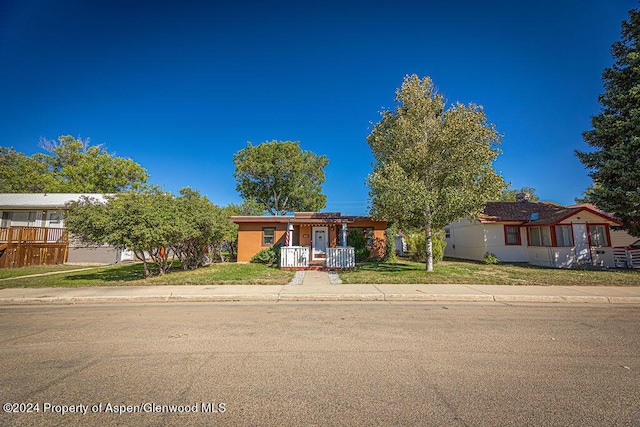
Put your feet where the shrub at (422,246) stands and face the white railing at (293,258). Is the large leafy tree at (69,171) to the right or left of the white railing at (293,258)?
right

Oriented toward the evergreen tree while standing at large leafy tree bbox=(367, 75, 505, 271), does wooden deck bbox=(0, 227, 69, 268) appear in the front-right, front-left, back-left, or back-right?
back-left

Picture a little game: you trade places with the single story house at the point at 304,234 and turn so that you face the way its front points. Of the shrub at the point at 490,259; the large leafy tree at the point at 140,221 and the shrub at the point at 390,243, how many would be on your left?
2

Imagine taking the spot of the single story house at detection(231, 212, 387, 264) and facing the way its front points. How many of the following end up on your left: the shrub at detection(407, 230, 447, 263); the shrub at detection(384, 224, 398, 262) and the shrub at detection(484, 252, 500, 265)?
3

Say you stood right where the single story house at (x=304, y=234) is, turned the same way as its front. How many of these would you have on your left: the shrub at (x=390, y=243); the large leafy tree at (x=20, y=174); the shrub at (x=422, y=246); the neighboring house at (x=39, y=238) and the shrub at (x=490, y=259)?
3

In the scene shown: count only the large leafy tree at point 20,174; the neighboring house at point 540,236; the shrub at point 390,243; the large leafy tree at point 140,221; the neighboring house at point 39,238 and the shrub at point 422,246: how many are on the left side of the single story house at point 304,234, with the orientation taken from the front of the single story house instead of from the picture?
3

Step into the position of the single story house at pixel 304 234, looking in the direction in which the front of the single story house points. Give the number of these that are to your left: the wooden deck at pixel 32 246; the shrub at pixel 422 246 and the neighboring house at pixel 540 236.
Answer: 2

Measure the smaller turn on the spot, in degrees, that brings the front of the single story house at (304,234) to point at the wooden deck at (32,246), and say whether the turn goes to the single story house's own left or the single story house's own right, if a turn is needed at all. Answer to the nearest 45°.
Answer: approximately 90° to the single story house's own right

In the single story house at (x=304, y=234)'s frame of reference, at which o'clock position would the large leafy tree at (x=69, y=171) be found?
The large leafy tree is roughly at 4 o'clock from the single story house.

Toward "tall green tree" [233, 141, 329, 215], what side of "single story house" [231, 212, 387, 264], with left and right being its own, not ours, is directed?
back

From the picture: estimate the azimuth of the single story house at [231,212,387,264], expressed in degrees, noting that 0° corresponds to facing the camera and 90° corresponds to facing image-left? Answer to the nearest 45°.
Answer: approximately 0°

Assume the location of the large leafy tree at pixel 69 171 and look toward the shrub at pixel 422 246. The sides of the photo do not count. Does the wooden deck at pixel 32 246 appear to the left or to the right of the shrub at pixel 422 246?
right

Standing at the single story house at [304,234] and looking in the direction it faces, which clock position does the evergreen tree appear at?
The evergreen tree is roughly at 10 o'clock from the single story house.
